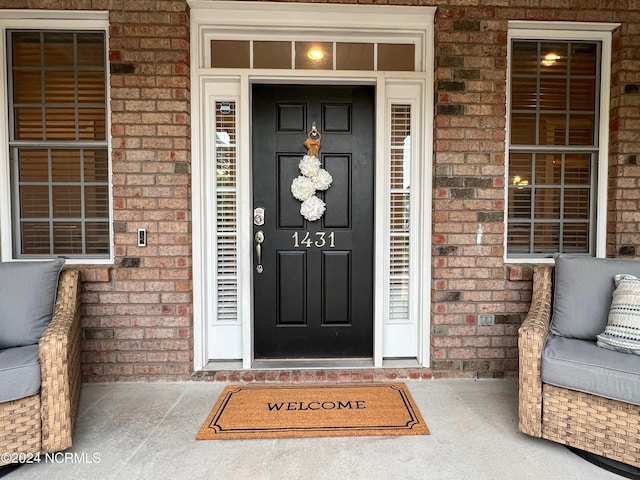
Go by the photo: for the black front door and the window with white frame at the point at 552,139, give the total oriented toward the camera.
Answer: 2

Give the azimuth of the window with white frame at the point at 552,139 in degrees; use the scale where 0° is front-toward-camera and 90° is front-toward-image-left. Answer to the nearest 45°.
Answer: approximately 0°

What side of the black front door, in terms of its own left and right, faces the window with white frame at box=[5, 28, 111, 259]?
right

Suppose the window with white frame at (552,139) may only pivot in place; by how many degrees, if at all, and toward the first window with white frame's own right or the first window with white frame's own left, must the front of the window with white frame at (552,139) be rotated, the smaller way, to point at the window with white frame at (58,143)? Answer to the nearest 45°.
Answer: approximately 45° to the first window with white frame's own right

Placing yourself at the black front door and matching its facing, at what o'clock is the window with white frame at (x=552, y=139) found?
The window with white frame is roughly at 9 o'clock from the black front door.

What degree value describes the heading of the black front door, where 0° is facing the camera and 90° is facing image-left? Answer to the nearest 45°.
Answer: approximately 0°
